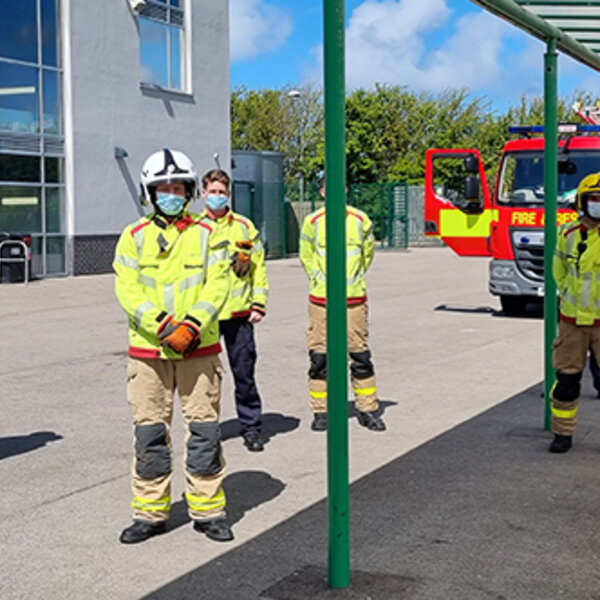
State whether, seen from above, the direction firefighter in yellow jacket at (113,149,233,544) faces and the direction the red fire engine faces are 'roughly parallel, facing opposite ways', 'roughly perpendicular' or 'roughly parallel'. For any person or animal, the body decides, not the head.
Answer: roughly parallel

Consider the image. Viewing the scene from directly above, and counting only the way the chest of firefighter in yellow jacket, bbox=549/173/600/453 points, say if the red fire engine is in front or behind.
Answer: behind

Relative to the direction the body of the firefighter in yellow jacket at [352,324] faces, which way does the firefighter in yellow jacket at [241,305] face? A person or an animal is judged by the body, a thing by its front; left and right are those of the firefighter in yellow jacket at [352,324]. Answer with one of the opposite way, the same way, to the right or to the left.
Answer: the same way

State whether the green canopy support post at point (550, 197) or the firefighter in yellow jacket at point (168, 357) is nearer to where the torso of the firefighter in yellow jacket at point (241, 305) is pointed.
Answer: the firefighter in yellow jacket

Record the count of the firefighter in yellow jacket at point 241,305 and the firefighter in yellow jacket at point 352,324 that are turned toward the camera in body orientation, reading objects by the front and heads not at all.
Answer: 2

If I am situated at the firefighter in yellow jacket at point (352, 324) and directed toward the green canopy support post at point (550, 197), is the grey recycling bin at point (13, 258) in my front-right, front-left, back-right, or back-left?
back-left

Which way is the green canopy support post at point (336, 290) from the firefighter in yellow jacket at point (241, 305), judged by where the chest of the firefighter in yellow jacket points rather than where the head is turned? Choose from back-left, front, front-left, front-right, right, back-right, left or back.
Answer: front

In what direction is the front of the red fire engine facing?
toward the camera

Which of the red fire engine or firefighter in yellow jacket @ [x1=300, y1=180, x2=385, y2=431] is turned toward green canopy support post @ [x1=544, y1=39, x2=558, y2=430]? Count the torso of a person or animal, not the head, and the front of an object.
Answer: the red fire engine

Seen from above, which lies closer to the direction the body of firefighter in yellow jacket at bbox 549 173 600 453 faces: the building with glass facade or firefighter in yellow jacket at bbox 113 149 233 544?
the firefighter in yellow jacket

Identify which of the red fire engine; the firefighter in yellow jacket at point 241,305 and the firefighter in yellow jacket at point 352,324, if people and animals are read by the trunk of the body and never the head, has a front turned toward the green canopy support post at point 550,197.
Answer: the red fire engine

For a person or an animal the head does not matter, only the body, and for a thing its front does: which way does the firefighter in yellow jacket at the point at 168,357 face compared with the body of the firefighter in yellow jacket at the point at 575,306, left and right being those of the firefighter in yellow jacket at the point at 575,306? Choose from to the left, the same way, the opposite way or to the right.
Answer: the same way

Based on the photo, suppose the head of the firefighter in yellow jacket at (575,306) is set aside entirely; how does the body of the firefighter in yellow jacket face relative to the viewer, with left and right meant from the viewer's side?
facing the viewer

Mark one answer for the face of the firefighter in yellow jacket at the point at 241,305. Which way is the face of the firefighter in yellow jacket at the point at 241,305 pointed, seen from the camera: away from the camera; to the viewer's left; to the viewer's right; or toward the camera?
toward the camera

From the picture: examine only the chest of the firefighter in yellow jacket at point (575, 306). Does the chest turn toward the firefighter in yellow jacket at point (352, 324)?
no

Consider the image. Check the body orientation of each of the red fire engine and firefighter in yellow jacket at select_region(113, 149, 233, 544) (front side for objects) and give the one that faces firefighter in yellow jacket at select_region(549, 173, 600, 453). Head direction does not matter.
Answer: the red fire engine

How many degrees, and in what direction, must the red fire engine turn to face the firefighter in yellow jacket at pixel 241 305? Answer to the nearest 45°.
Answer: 0° — it already faces them

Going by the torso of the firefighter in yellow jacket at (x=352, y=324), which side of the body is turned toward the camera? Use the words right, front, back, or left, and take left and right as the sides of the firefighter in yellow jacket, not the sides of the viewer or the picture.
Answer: front

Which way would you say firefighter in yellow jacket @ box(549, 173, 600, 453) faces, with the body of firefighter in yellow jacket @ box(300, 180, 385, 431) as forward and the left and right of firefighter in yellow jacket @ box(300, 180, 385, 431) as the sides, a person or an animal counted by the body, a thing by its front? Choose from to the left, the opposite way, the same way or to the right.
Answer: the same way
